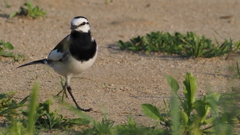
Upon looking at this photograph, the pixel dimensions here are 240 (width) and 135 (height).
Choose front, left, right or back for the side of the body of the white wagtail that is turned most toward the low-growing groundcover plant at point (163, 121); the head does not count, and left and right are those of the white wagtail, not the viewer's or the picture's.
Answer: front

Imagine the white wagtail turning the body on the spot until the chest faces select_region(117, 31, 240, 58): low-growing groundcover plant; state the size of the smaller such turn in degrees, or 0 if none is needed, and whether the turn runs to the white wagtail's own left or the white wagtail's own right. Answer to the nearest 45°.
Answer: approximately 90° to the white wagtail's own left

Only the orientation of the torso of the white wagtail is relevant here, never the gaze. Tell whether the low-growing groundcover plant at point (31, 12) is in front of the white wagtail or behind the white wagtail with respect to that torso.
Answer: behind

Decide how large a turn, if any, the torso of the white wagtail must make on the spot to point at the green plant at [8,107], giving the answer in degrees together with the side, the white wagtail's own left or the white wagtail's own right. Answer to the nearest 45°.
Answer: approximately 90° to the white wagtail's own right

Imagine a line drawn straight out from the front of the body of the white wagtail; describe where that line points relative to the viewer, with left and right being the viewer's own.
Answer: facing the viewer and to the right of the viewer
